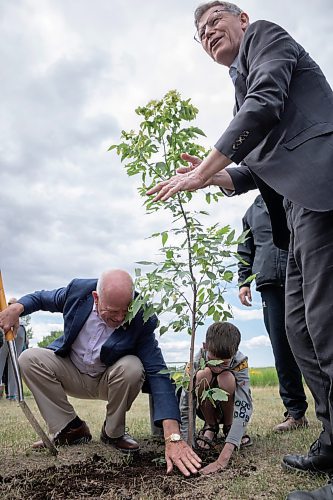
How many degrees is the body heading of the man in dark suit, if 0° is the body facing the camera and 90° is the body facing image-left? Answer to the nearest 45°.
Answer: approximately 90°

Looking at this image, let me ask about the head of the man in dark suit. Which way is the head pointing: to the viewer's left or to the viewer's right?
to the viewer's left

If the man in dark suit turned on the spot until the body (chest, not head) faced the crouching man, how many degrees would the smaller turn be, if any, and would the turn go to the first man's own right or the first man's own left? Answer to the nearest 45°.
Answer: approximately 45° to the first man's own right

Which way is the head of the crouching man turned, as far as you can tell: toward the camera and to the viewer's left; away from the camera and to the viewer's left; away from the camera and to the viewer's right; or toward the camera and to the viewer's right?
toward the camera and to the viewer's right
